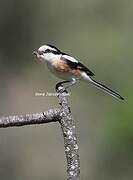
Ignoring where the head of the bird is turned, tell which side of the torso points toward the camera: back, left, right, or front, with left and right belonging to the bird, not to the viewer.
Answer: left
